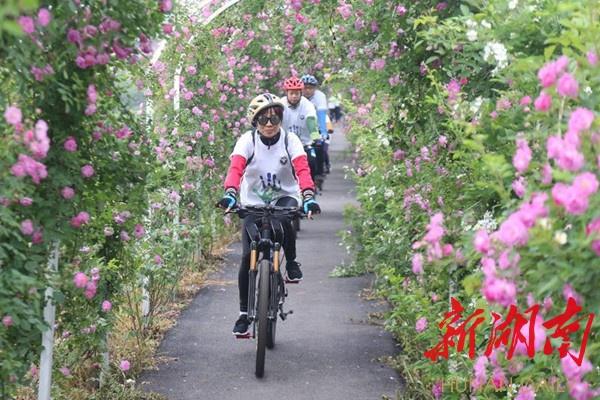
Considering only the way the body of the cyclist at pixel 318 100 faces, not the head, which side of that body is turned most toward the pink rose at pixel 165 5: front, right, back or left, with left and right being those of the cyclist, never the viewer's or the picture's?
front

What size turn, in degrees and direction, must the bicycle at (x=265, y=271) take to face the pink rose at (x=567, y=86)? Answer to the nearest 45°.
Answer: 0° — it already faces it

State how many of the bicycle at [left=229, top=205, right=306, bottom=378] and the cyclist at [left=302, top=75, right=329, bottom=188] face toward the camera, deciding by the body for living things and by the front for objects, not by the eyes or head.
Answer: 2

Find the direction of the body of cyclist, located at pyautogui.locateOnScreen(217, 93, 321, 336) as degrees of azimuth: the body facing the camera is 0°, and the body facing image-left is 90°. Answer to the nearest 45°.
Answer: approximately 0°

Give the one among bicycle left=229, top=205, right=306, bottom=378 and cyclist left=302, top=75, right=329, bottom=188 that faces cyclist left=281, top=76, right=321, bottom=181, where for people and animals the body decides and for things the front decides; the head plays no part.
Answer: cyclist left=302, top=75, right=329, bottom=188

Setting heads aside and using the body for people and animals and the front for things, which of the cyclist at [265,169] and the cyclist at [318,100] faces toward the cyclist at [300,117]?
the cyclist at [318,100]

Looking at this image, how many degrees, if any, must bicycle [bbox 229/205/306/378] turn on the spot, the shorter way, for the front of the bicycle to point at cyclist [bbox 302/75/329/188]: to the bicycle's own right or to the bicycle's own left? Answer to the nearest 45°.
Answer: approximately 180°

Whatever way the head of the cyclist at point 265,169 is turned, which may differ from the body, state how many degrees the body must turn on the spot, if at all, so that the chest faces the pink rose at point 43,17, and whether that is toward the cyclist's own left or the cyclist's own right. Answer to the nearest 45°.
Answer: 0° — they already face it

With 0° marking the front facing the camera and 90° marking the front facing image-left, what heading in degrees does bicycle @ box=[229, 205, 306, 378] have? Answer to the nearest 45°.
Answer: approximately 0°
